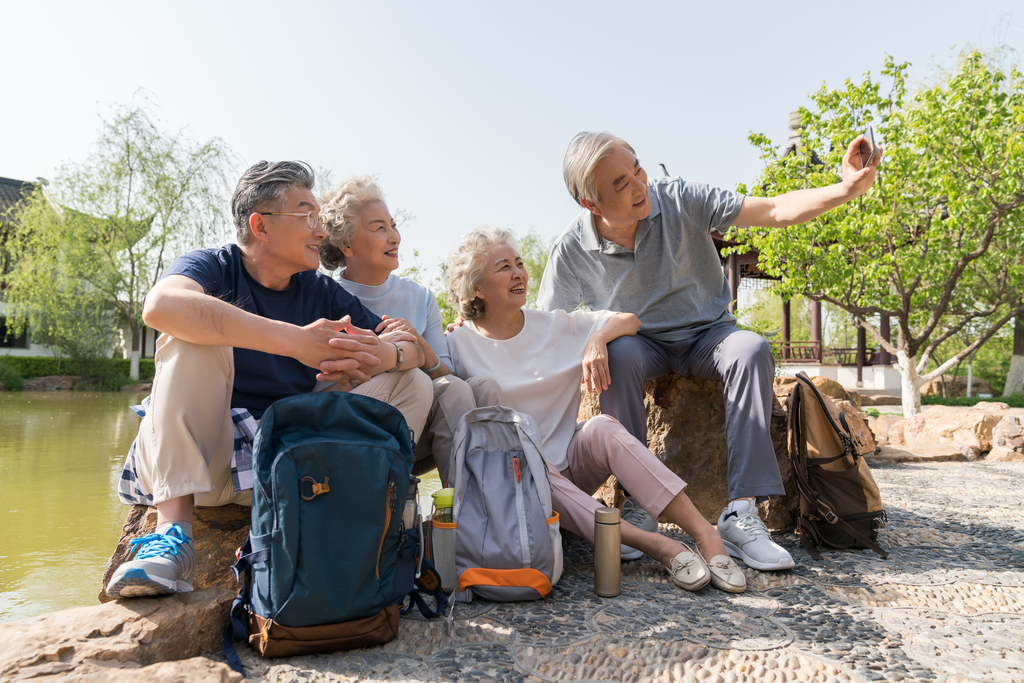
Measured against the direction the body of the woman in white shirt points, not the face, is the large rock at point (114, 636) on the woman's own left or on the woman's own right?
on the woman's own right

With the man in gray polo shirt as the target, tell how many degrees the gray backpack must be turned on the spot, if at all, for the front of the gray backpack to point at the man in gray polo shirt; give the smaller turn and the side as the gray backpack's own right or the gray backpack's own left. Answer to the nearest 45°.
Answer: approximately 135° to the gray backpack's own left

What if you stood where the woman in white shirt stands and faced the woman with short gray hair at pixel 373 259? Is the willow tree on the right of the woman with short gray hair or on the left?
right
